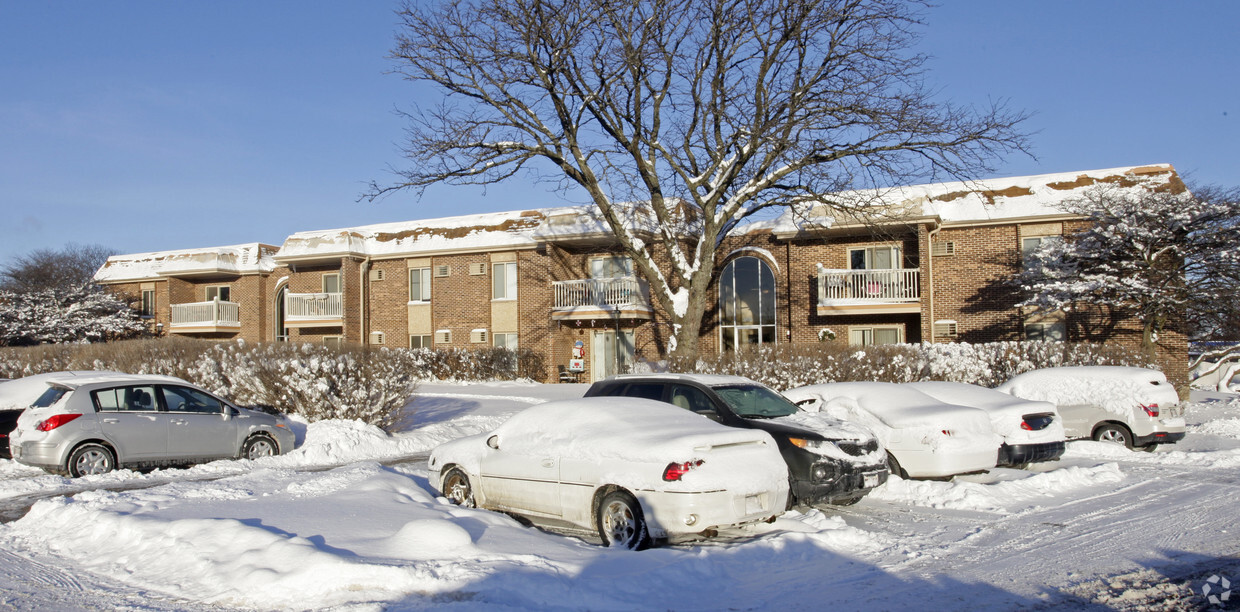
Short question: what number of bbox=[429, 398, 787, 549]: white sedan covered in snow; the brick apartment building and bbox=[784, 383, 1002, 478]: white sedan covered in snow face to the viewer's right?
0

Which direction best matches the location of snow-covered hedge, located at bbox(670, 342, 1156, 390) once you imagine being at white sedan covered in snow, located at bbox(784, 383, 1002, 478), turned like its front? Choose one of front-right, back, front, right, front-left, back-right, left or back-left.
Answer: front-right

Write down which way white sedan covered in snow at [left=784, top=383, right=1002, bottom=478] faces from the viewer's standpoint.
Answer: facing away from the viewer and to the left of the viewer

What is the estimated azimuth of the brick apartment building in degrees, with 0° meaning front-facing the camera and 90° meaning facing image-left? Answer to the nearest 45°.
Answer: approximately 45°

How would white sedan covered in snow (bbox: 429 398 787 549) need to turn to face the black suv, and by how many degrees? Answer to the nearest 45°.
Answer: approximately 90° to its right

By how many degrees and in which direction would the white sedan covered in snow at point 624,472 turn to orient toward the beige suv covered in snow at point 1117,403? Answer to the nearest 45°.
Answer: approximately 90° to its right

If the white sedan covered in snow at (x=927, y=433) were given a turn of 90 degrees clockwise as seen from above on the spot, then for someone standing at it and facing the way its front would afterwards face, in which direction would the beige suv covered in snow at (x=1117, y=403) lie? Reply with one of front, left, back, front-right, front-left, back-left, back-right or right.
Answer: front

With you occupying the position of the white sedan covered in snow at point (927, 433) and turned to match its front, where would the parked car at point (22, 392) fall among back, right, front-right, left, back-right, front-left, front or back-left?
front-left

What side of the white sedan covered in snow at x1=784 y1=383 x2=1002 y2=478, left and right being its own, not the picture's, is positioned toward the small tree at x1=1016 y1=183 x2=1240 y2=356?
right

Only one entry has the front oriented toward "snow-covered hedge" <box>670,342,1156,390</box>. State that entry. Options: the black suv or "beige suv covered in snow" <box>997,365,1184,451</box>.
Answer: the beige suv covered in snow

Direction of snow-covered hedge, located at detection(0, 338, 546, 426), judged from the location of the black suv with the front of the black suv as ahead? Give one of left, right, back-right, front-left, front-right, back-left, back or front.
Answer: back

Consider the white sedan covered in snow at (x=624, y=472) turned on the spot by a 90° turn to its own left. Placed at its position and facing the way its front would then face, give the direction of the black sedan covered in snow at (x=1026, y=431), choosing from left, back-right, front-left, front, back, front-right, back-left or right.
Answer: back

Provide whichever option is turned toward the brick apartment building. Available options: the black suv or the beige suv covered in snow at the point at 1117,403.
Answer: the beige suv covered in snow

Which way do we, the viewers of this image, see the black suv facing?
facing the viewer and to the right of the viewer

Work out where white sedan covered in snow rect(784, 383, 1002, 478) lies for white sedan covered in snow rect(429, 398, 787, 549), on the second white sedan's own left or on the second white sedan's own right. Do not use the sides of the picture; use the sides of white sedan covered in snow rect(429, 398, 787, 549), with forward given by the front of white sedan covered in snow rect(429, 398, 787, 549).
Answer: on the second white sedan's own right

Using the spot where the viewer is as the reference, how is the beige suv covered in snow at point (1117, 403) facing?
facing away from the viewer and to the left of the viewer

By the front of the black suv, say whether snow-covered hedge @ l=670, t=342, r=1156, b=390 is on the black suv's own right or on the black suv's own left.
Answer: on the black suv's own left
